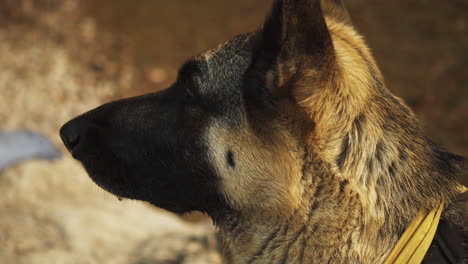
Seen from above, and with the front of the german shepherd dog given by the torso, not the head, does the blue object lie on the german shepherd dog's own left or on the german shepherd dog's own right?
on the german shepherd dog's own right

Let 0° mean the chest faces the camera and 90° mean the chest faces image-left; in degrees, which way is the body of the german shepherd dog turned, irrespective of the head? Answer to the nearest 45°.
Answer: approximately 90°
